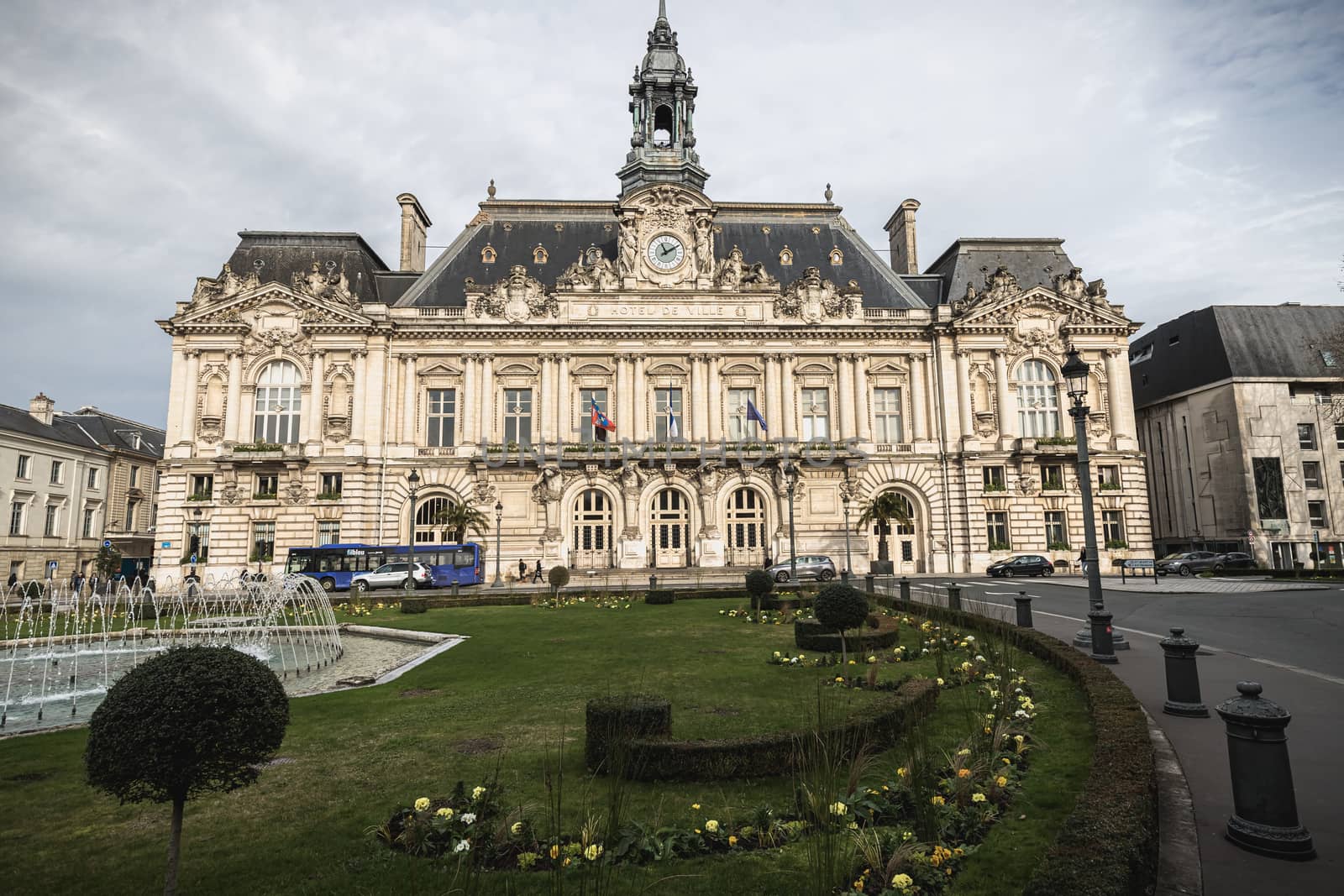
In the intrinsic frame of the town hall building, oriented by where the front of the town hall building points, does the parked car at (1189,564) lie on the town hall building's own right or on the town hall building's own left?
on the town hall building's own left

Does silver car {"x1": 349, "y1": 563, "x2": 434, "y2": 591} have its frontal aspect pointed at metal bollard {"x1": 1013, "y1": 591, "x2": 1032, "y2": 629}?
no

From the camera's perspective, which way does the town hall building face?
toward the camera

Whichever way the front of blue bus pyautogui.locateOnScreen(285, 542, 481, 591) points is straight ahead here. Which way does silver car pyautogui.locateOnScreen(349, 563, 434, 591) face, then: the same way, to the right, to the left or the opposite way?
the same way

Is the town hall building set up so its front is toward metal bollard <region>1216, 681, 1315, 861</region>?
yes

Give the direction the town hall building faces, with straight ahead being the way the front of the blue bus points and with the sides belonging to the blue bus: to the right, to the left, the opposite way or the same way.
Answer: to the left

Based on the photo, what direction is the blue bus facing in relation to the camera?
to the viewer's left

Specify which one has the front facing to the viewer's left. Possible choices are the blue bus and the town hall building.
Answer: the blue bus

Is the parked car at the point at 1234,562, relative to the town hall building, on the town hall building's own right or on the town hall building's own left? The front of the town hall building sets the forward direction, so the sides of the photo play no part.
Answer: on the town hall building's own left

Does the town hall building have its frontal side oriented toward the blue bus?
no

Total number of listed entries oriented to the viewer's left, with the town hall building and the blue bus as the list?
1

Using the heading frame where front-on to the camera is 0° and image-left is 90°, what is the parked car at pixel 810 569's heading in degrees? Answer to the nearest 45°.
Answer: approximately 90°

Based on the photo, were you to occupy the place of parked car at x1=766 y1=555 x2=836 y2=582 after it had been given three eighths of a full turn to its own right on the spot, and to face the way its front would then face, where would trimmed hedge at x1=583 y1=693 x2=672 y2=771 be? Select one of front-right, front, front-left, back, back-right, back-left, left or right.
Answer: back-right

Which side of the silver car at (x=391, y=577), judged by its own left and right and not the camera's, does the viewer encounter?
left

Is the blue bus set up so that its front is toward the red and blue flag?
no
